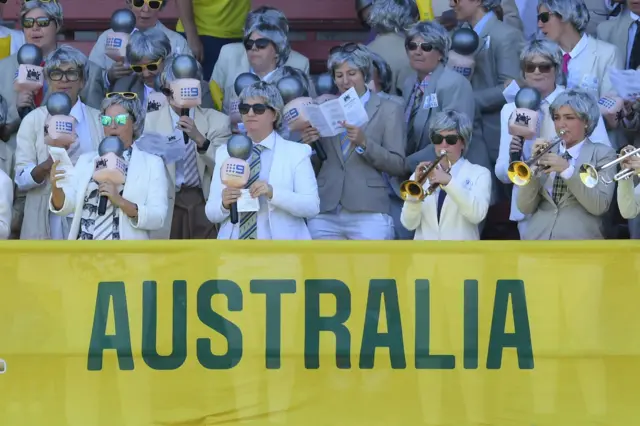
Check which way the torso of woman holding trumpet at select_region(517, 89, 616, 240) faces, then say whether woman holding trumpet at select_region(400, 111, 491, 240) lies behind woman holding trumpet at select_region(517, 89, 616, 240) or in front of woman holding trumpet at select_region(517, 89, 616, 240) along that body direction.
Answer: in front

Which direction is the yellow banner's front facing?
toward the camera

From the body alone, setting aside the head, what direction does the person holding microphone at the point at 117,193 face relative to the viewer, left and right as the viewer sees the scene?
facing the viewer and to the left of the viewer

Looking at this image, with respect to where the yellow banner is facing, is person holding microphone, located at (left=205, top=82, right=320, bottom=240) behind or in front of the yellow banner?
behind

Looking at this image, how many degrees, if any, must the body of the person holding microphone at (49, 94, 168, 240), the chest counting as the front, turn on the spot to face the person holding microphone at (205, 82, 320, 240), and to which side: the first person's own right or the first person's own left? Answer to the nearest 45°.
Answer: approximately 135° to the first person's own left

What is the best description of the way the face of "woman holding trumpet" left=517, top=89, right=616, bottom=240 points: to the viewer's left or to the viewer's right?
to the viewer's left

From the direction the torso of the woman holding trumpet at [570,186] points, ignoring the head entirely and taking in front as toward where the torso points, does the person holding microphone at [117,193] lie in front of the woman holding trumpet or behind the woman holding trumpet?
in front

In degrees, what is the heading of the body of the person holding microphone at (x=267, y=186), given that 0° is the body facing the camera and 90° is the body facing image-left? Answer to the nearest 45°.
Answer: approximately 45°
